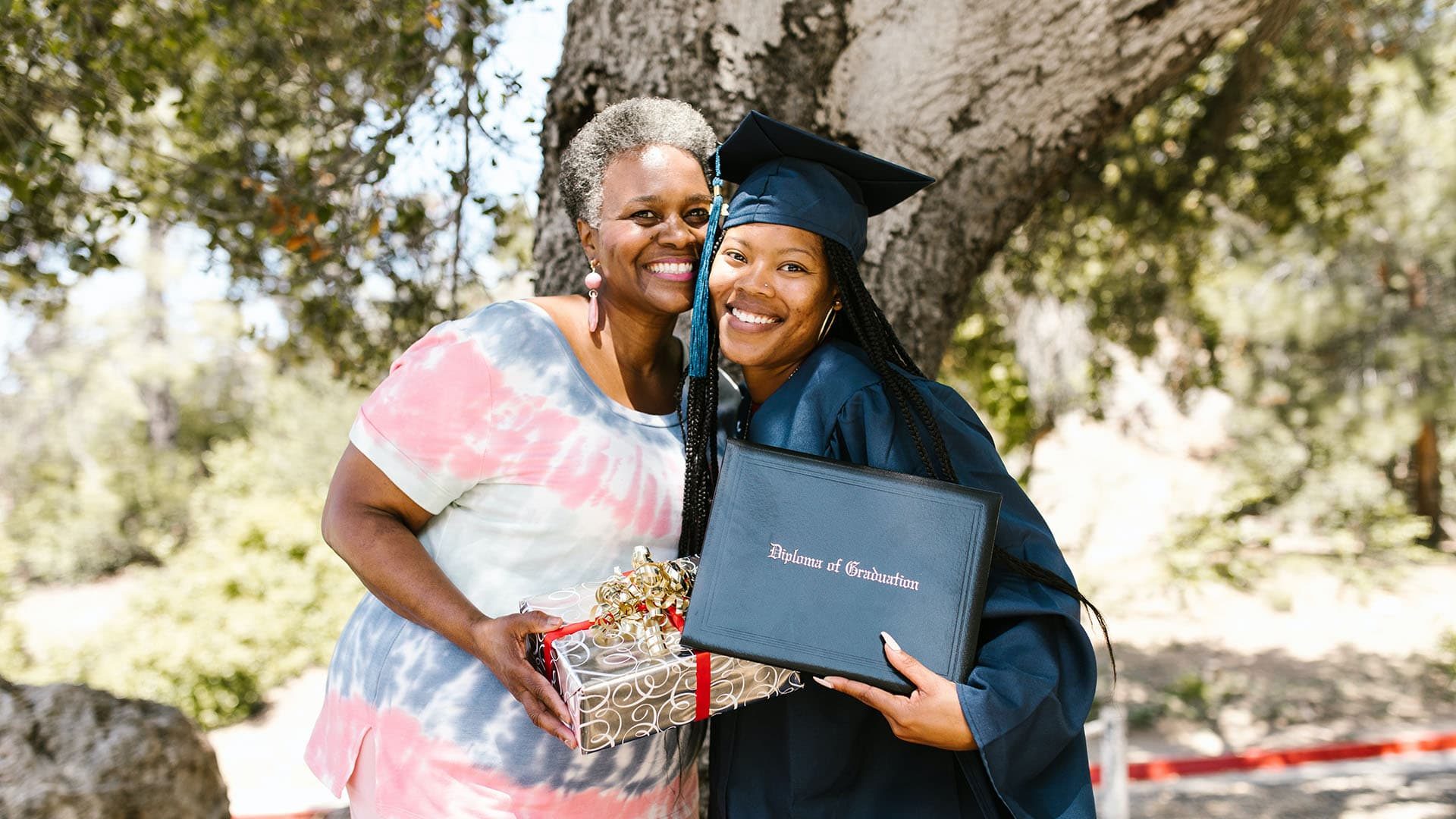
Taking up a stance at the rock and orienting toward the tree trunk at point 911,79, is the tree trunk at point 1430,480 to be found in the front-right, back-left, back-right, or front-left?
front-left

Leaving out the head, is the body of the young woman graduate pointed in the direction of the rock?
no

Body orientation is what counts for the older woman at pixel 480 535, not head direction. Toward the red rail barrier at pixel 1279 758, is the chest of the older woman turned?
no

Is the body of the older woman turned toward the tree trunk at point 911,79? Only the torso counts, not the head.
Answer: no

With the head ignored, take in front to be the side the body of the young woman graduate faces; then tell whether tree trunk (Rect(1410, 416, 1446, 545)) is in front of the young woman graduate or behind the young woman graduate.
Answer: behind

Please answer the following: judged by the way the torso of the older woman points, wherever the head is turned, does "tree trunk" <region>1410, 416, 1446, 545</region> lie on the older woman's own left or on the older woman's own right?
on the older woman's own left

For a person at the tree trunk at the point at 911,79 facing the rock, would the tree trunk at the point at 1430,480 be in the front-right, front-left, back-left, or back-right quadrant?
back-right

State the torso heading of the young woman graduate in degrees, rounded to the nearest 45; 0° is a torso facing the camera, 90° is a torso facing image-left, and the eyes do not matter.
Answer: approximately 45°

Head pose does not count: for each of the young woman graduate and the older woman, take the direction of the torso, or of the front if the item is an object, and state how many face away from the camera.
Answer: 0
